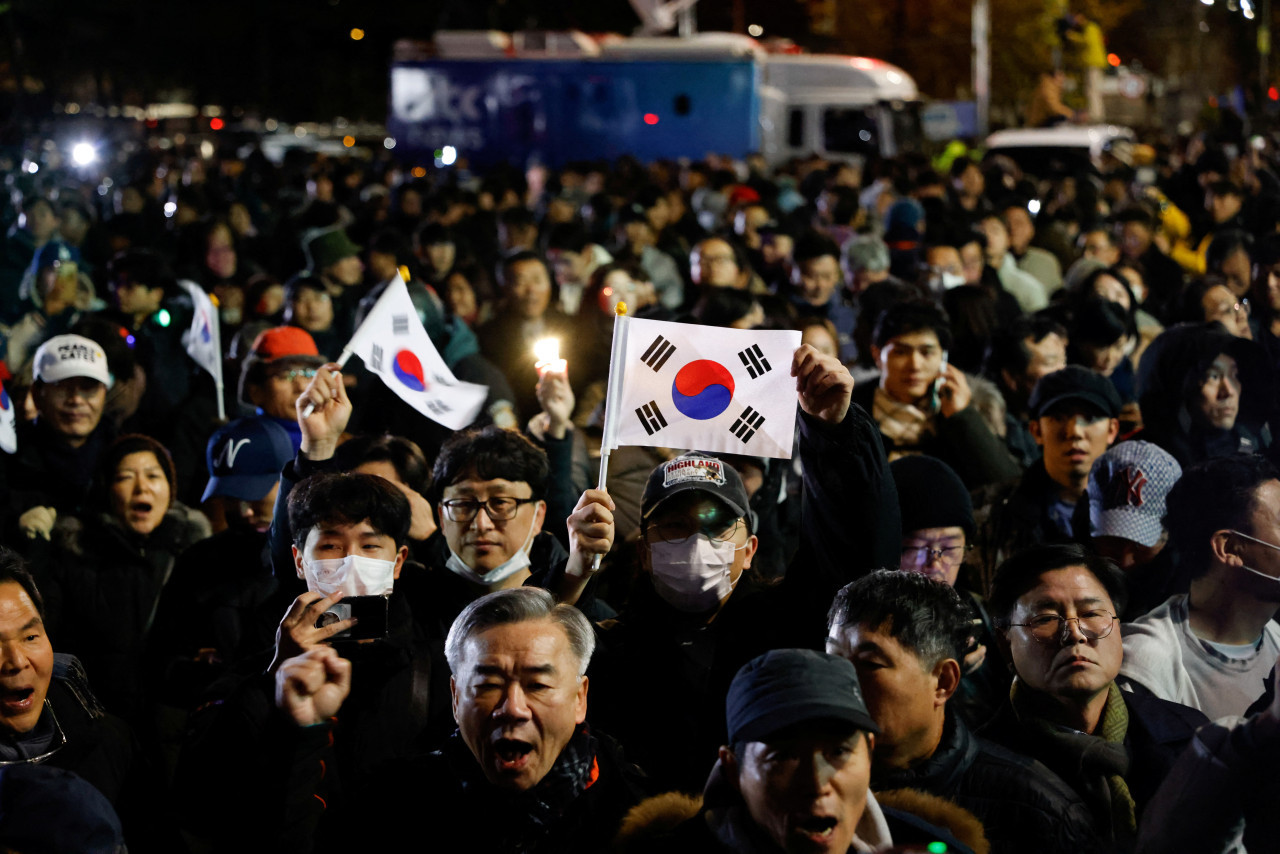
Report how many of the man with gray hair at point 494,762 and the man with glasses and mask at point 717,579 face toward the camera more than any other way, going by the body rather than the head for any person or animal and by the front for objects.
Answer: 2

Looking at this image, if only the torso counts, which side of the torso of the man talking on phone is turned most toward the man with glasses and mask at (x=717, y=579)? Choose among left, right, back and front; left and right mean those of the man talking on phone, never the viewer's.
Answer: front

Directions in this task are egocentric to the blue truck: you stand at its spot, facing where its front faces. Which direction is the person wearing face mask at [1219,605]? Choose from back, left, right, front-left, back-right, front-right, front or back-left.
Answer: right

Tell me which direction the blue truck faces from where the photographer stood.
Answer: facing to the right of the viewer

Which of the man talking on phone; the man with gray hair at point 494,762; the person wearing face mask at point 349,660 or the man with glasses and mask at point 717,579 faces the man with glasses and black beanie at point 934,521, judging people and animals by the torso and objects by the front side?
the man talking on phone

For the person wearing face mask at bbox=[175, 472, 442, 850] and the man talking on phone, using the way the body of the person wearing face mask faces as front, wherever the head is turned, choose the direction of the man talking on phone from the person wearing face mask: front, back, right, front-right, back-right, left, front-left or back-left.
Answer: back-left

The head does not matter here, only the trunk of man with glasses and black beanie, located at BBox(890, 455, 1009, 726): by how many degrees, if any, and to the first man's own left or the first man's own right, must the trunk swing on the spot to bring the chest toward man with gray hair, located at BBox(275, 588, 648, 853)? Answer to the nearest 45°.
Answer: approximately 45° to the first man's own right

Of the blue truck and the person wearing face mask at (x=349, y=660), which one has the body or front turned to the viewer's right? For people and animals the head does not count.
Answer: the blue truck

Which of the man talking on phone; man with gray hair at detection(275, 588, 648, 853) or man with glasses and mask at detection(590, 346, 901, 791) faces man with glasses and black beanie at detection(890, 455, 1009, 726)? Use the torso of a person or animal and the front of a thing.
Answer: the man talking on phone

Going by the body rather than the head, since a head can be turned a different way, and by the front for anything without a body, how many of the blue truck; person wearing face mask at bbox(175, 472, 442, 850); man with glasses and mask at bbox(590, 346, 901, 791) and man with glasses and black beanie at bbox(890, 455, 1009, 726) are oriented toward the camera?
3

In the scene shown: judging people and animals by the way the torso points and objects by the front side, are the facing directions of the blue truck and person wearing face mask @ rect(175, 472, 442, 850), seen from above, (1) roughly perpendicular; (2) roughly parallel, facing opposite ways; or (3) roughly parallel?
roughly perpendicular

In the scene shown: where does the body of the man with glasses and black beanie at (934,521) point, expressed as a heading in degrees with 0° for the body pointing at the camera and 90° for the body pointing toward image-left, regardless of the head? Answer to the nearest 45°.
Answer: approximately 0°

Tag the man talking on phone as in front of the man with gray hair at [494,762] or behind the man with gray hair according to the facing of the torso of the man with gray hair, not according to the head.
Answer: behind

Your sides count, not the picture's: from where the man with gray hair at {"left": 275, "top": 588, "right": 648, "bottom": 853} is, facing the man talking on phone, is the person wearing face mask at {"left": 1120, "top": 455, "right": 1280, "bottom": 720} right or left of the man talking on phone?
right
